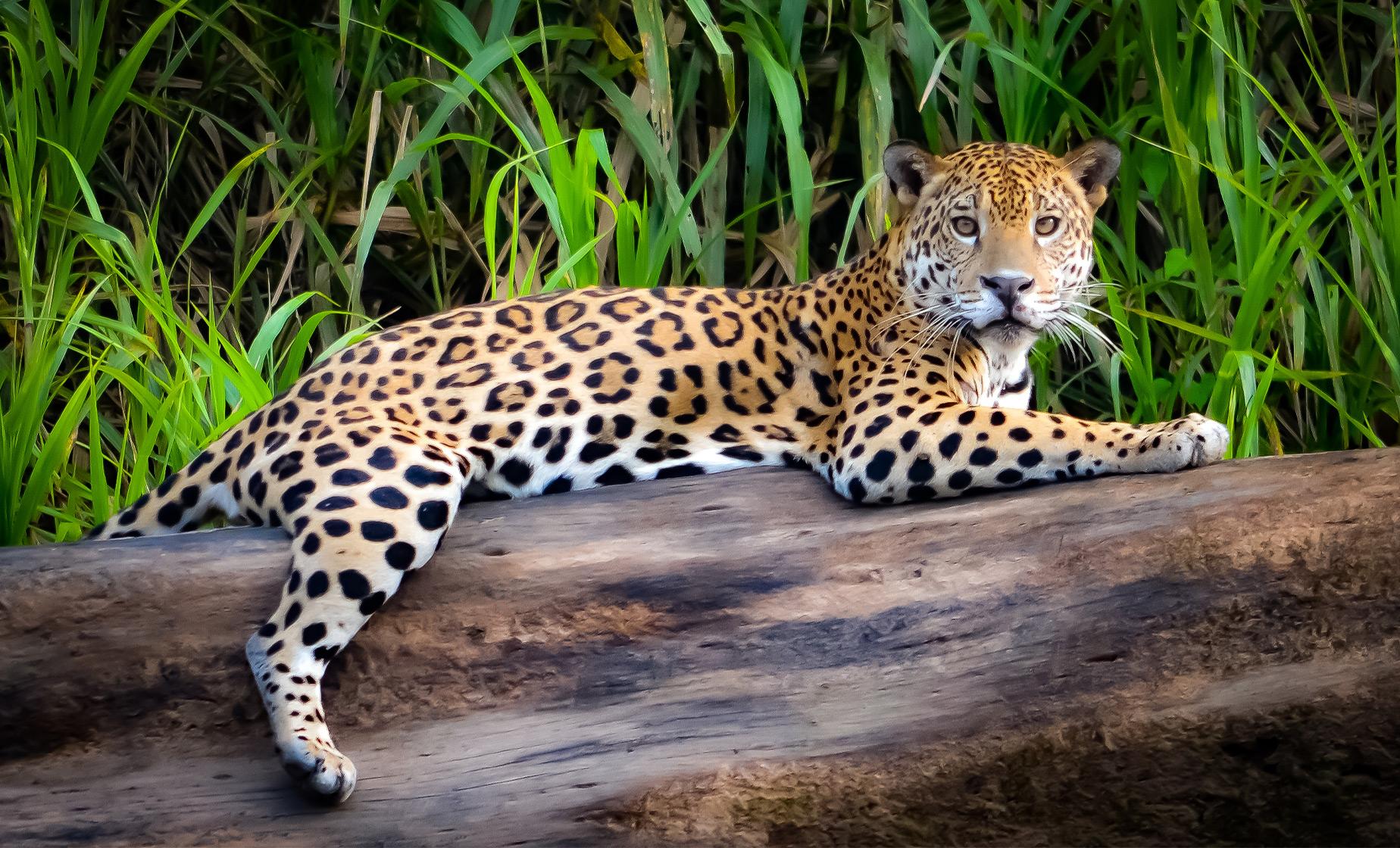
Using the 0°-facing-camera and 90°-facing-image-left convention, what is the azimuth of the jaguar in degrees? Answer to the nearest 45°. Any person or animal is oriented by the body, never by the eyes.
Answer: approximately 270°
